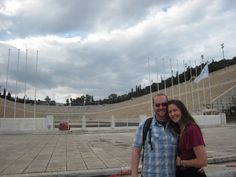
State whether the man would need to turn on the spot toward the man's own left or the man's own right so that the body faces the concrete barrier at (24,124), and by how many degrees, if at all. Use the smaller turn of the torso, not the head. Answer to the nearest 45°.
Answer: approximately 135° to the man's own right

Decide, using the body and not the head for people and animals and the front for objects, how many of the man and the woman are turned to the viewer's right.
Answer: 0

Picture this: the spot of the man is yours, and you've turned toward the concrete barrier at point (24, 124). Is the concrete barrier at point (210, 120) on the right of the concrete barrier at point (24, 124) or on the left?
right

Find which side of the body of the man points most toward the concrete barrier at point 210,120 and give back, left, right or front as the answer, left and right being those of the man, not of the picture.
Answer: back

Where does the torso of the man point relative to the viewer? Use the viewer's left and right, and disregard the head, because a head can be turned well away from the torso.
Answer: facing the viewer

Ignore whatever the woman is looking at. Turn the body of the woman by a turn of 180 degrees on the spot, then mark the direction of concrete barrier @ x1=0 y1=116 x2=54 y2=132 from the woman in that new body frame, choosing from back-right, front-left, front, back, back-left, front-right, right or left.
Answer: left

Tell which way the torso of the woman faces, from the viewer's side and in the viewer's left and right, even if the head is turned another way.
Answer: facing the viewer and to the left of the viewer
